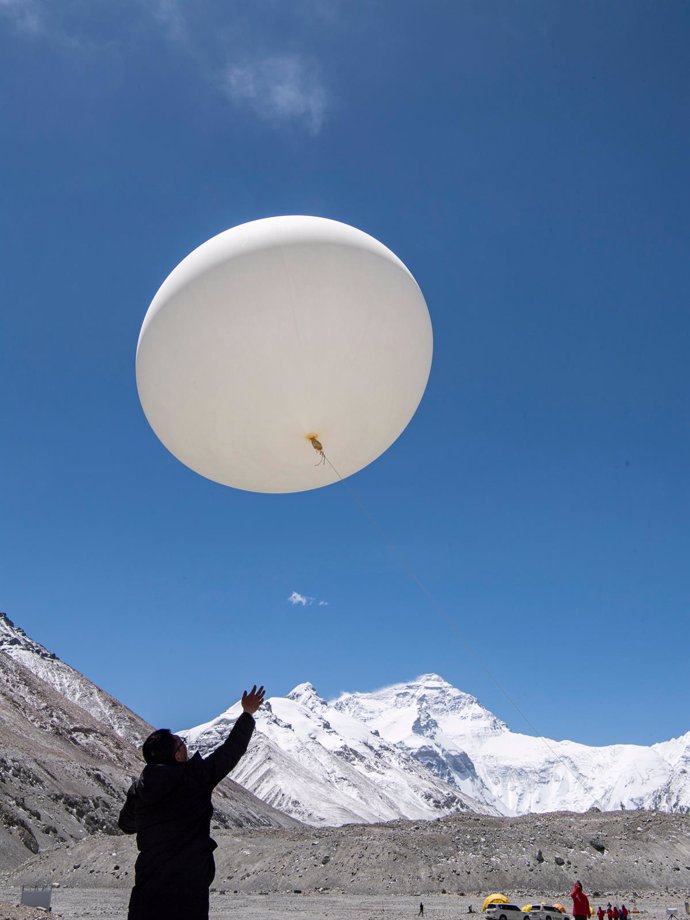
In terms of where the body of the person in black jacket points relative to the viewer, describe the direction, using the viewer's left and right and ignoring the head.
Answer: facing away from the viewer and to the right of the viewer

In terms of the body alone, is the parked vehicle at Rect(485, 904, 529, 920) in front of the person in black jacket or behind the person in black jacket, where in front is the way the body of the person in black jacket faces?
in front

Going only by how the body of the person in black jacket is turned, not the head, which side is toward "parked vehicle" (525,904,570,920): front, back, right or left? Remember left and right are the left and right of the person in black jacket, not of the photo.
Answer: front

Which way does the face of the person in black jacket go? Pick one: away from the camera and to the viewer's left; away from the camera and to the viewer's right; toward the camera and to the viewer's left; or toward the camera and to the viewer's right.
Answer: away from the camera and to the viewer's right
